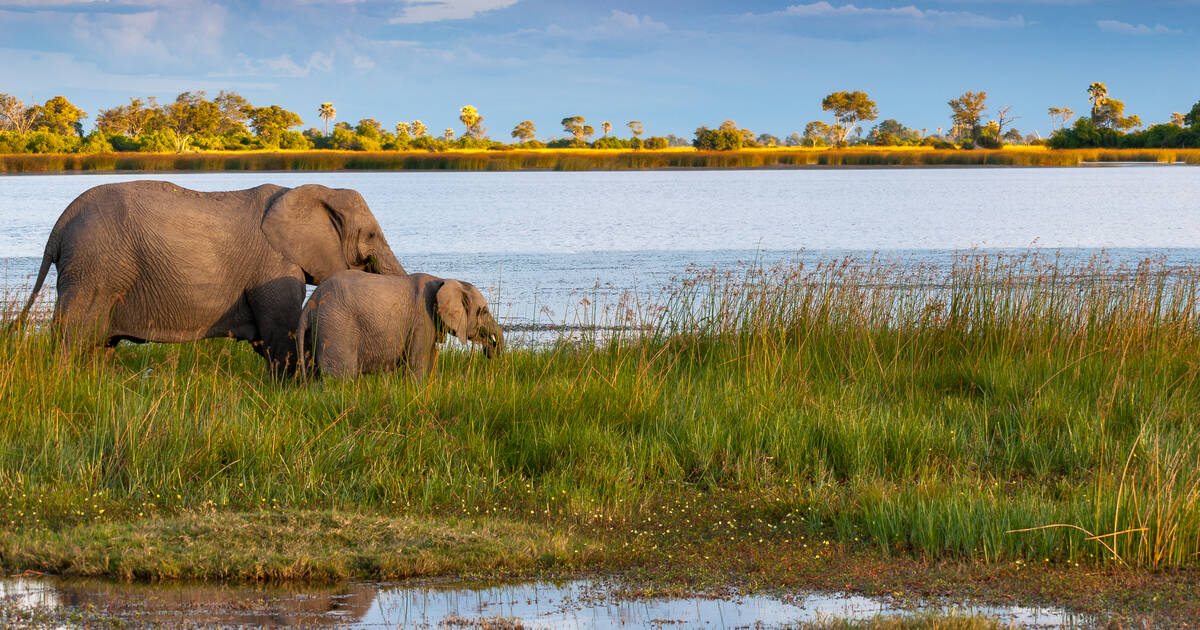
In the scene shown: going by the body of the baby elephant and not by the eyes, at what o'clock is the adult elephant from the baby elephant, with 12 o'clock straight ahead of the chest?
The adult elephant is roughly at 7 o'clock from the baby elephant.

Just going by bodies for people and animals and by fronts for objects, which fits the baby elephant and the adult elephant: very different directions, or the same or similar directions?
same or similar directions

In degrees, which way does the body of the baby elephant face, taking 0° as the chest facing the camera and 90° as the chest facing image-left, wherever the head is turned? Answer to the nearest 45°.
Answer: approximately 270°

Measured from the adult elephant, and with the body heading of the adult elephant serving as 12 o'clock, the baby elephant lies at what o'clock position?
The baby elephant is roughly at 1 o'clock from the adult elephant.

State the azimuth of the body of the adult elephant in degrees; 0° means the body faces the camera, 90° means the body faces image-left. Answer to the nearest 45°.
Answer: approximately 270°

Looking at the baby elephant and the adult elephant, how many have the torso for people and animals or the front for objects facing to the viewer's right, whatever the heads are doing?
2
